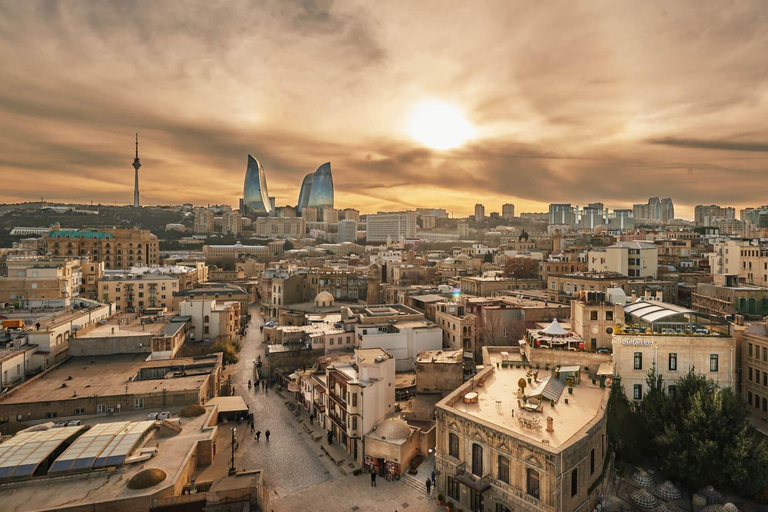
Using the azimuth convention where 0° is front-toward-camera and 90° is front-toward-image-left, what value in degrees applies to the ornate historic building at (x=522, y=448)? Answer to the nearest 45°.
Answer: approximately 45°

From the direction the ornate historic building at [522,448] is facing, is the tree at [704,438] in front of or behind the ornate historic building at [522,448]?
behind
